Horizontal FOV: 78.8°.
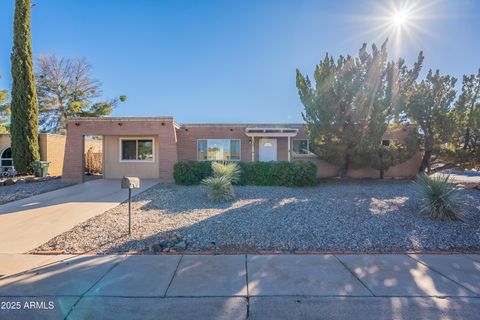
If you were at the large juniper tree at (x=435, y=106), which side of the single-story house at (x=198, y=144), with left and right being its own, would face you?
left

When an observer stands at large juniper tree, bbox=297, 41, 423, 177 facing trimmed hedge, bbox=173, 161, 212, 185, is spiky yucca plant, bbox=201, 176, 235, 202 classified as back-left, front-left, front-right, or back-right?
front-left

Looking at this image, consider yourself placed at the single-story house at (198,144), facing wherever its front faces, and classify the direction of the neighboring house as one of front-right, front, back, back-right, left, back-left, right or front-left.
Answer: right

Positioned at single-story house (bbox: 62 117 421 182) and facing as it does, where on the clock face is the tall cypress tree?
The tall cypress tree is roughly at 3 o'clock from the single-story house.

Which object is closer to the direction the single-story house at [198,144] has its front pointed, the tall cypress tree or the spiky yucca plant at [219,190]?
the spiky yucca plant

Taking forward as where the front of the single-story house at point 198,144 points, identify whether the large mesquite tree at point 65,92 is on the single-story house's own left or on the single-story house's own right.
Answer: on the single-story house's own right

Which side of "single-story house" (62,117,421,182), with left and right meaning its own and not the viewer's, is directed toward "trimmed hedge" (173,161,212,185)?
front

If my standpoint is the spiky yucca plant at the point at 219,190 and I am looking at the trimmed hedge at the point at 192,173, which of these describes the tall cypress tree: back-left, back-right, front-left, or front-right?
front-left

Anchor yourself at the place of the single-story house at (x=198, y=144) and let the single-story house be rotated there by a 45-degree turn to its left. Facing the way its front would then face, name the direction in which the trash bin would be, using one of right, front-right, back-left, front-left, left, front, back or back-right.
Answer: back-right

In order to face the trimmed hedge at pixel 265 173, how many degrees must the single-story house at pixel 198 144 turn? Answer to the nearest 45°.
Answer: approximately 45° to its left

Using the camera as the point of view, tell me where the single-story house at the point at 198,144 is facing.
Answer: facing the viewer

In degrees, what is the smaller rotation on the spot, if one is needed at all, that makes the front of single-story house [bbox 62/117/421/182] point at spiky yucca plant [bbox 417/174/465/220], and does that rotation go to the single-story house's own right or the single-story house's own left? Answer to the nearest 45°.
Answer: approximately 45° to the single-story house's own left
